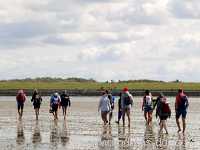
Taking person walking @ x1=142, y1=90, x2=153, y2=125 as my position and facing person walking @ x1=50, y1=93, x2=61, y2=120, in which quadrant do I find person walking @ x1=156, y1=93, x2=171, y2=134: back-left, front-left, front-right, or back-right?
back-left

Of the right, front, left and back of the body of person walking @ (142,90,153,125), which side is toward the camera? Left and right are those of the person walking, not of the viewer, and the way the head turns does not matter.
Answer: back

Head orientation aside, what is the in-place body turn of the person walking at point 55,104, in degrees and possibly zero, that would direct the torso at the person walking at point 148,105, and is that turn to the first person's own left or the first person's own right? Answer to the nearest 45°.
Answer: approximately 135° to the first person's own right

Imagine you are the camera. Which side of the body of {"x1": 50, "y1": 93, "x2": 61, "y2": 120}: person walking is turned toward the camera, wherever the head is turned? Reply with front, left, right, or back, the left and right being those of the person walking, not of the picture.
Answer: back

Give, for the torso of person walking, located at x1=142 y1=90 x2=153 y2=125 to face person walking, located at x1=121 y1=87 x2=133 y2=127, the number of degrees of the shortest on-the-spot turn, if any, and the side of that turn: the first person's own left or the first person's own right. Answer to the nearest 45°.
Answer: approximately 135° to the first person's own left
